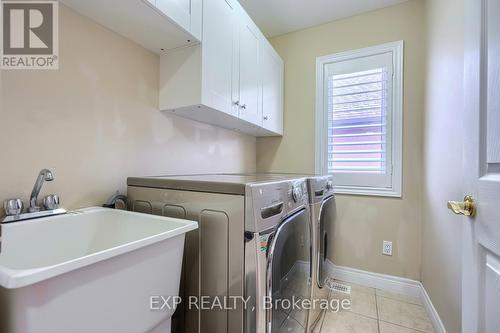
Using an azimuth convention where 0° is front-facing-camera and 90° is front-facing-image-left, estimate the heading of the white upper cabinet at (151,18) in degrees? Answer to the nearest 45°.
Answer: approximately 315°

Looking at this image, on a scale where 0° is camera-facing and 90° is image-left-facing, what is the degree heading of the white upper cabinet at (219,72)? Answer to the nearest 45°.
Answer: approximately 315°

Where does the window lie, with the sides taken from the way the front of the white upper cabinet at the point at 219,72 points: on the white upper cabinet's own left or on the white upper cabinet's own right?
on the white upper cabinet's own left

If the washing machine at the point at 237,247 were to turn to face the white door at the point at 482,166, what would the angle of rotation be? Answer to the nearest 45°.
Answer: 0° — it already faces it

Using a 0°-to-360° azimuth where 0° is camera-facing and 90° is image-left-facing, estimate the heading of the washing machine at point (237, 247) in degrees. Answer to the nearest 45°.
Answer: approximately 315°

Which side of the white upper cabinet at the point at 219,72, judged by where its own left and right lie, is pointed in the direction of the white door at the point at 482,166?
front

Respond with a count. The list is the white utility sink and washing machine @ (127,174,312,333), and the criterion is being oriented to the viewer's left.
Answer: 0

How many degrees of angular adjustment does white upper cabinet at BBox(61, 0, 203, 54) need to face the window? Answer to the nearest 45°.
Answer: approximately 45° to its left
